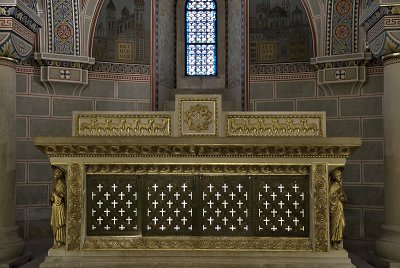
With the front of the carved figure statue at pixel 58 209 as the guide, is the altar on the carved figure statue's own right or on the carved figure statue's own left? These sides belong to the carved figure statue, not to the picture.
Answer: on the carved figure statue's own left

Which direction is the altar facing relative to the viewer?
toward the camera

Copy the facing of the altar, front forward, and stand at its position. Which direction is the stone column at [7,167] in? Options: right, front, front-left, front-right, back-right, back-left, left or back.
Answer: right

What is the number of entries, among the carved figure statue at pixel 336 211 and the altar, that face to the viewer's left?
0

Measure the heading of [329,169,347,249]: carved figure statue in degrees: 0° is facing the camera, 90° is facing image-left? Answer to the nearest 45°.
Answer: approximately 315°

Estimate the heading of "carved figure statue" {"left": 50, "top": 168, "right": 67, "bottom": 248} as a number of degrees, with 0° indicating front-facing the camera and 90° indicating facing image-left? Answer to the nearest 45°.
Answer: approximately 45°

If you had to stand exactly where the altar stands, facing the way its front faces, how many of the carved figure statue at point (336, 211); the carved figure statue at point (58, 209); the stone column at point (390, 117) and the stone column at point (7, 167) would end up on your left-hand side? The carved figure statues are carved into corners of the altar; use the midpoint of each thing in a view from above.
2

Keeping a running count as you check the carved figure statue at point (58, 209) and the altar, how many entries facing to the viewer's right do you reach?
0

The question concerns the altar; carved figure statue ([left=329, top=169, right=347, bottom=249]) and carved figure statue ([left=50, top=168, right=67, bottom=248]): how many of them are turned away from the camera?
0

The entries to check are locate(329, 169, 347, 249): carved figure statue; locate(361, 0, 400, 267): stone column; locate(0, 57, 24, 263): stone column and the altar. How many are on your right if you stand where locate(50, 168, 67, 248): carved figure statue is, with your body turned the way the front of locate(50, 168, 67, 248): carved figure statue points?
1

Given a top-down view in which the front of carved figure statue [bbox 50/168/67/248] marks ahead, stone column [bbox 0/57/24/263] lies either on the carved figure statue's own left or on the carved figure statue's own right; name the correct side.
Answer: on the carved figure statue's own right
